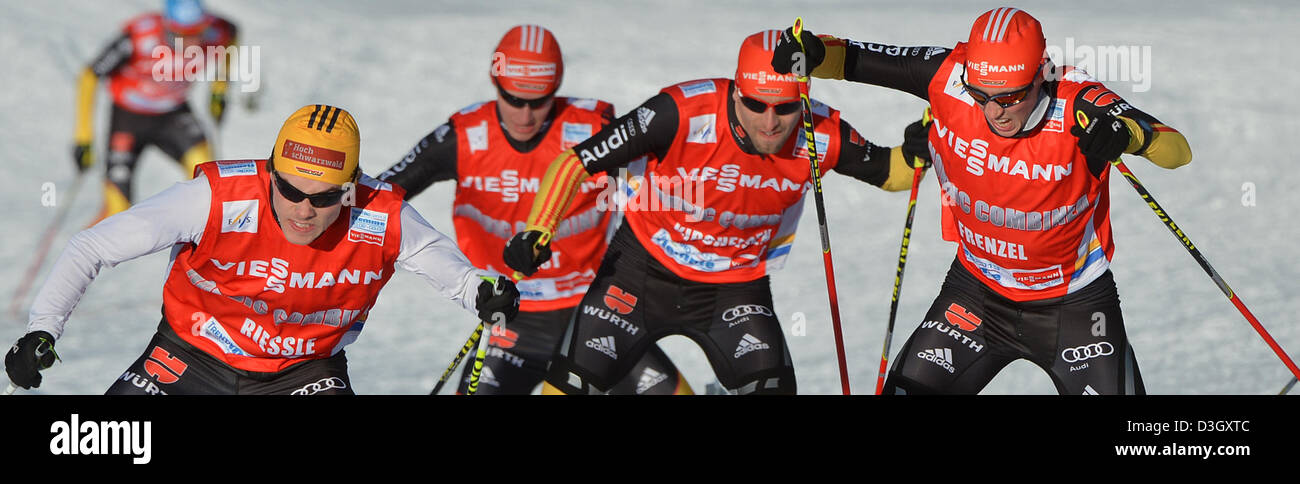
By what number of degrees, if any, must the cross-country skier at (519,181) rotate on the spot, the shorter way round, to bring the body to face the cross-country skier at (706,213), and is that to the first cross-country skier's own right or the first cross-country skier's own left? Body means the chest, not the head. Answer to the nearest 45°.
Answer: approximately 45° to the first cross-country skier's own left

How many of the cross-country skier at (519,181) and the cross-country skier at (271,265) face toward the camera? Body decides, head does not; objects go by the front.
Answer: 2

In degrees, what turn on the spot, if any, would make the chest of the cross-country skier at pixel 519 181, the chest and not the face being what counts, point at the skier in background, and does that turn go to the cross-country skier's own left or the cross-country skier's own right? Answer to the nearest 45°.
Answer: approximately 135° to the cross-country skier's own right

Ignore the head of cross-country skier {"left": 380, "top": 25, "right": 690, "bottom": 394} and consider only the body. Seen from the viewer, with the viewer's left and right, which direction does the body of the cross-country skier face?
facing the viewer

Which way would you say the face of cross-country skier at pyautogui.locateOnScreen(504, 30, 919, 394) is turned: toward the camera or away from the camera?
toward the camera

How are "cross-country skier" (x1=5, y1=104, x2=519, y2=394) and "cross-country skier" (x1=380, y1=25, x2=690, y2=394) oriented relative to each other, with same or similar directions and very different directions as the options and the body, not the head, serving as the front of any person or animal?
same or similar directions

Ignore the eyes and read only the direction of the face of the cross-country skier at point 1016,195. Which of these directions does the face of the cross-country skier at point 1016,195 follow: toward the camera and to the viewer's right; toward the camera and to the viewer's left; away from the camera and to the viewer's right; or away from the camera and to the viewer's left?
toward the camera and to the viewer's left

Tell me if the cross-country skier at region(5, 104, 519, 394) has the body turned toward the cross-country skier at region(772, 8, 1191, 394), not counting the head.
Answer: no

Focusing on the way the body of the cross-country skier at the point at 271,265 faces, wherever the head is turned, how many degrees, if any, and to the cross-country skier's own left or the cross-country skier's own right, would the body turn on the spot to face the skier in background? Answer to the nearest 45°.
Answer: approximately 180°

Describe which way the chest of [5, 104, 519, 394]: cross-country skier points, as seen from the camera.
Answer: toward the camera

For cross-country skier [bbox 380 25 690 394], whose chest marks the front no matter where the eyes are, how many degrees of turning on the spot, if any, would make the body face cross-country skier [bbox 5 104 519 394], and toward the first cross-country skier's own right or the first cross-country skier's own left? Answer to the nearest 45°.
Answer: approximately 45° to the first cross-country skier's own right

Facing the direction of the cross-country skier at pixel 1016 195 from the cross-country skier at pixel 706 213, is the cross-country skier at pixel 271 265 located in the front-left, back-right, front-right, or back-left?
back-right

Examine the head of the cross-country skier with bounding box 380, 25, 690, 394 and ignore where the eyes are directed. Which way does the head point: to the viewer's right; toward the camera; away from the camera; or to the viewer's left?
toward the camera

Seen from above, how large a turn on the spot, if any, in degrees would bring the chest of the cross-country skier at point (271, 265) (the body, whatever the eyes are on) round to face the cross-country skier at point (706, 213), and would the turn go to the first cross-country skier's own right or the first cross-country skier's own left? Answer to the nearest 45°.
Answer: approximately 90° to the first cross-country skier's own left

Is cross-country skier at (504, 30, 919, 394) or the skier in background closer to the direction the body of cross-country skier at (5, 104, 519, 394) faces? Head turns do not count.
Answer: the cross-country skier

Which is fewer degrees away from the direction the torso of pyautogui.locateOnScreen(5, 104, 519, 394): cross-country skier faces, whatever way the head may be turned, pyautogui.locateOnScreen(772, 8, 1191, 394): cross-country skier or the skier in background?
the cross-country skier

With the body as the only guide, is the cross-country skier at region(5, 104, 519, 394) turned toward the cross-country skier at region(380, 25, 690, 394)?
no

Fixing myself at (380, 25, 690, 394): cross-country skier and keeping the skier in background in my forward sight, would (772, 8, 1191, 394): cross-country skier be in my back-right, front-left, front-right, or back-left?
back-right
